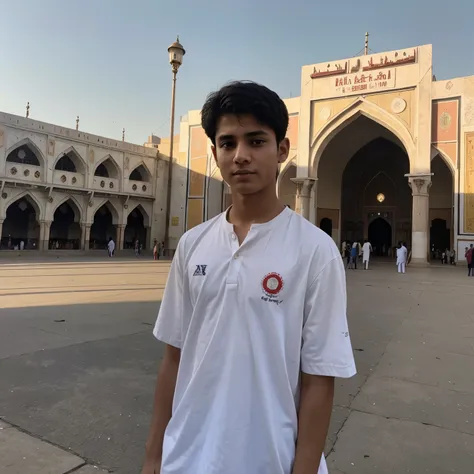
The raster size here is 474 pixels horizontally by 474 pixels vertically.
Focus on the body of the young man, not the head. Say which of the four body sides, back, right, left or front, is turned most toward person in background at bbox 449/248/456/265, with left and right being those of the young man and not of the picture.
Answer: back

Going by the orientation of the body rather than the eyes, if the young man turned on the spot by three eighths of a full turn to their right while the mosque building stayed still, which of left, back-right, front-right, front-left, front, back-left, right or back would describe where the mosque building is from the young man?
front

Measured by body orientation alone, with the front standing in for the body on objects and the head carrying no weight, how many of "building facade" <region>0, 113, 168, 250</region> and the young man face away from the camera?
0

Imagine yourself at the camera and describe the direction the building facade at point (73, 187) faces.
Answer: facing the viewer and to the right of the viewer

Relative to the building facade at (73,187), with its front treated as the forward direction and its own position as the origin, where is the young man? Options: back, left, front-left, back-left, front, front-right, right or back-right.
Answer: front-right

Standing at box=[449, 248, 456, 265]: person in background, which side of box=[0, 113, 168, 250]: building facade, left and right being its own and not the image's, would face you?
front

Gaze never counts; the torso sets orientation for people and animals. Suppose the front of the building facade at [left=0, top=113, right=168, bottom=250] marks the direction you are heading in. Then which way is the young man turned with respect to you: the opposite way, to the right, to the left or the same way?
to the right

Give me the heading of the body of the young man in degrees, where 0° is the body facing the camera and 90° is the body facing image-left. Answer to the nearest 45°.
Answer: approximately 45°
